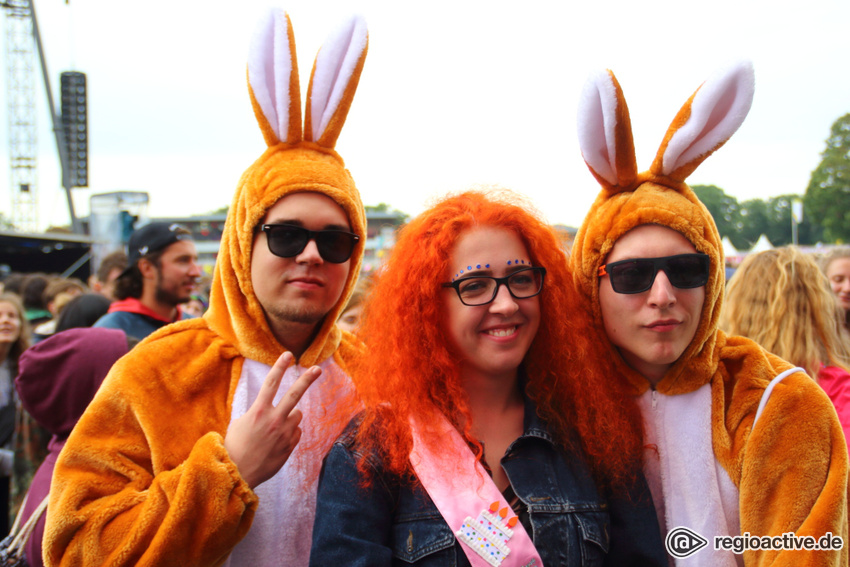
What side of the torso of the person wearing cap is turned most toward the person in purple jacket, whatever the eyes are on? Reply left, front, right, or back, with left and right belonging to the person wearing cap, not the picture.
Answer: right

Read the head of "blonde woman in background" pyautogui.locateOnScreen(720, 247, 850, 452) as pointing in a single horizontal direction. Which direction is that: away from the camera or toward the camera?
away from the camera
